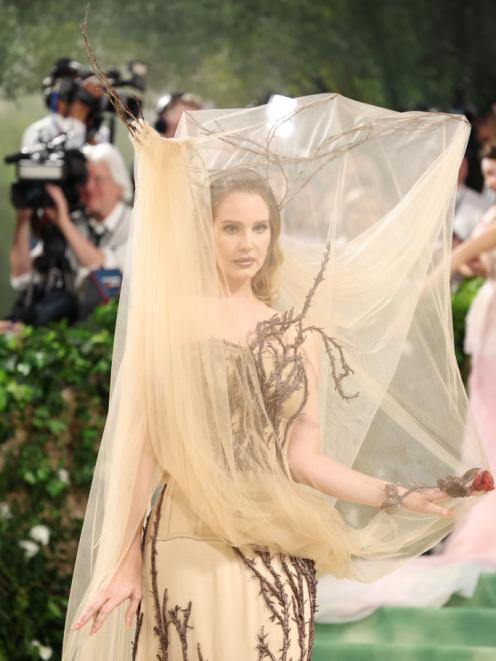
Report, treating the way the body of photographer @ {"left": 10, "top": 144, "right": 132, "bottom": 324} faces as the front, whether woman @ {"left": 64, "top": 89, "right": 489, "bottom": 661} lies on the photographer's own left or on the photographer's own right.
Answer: on the photographer's own left

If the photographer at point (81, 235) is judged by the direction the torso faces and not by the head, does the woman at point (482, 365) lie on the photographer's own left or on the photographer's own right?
on the photographer's own left

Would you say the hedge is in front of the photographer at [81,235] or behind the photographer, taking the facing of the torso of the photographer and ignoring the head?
in front
